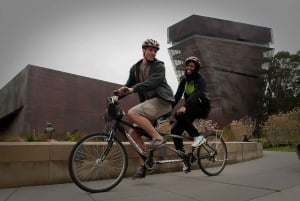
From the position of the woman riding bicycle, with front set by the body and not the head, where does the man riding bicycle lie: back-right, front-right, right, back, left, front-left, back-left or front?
front

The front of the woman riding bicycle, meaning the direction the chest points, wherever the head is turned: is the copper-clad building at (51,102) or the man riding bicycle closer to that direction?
the man riding bicycle

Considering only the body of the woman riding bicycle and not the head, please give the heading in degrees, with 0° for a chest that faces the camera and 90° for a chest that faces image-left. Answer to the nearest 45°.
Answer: approximately 45°
